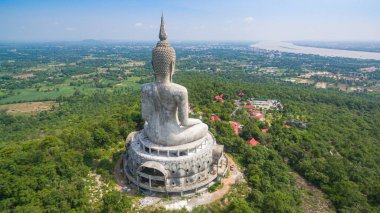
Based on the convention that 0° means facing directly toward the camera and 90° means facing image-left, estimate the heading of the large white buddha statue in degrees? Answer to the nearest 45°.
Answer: approximately 225°
